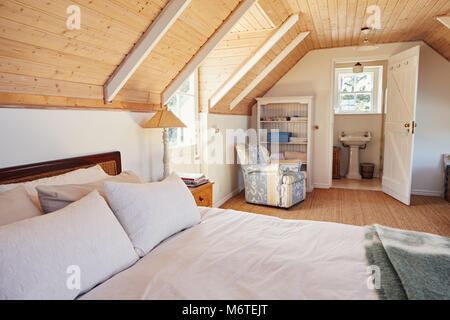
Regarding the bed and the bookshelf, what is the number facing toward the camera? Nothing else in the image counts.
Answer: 1

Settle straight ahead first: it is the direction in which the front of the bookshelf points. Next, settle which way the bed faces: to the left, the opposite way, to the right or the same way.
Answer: to the left

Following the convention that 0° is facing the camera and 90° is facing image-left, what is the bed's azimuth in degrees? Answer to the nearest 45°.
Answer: approximately 270°

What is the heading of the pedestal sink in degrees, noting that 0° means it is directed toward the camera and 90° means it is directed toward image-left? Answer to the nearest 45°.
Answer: approximately 0°

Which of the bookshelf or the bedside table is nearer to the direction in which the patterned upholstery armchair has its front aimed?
the bedside table

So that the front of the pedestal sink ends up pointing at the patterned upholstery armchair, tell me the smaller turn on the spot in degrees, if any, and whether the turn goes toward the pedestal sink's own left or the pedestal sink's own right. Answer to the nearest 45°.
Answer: approximately 45° to the pedestal sink's own right

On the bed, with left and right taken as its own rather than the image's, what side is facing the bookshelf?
left
